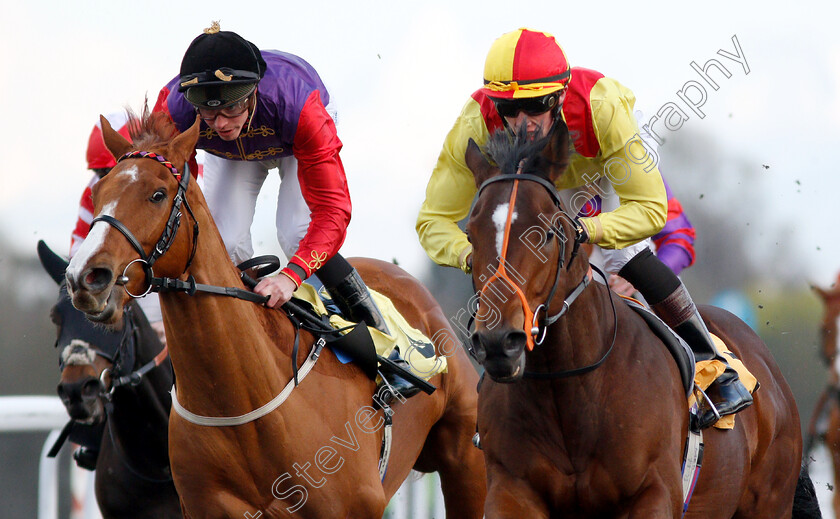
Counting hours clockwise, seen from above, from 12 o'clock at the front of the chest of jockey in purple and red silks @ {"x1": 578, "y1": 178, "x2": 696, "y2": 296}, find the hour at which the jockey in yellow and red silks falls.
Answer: The jockey in yellow and red silks is roughly at 11 o'clock from the jockey in purple and red silks.

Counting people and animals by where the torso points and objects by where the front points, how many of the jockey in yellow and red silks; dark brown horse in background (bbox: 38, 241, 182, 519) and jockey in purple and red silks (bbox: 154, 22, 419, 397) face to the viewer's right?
0

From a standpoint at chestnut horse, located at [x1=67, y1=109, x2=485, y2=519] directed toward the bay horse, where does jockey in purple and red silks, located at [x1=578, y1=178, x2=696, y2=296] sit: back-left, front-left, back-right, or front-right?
front-left

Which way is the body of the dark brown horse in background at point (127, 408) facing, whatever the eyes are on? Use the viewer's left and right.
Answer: facing the viewer and to the left of the viewer

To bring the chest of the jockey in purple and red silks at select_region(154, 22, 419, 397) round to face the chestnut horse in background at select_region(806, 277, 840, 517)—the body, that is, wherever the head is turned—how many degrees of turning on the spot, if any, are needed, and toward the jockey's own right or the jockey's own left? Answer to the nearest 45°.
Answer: approximately 135° to the jockey's own left

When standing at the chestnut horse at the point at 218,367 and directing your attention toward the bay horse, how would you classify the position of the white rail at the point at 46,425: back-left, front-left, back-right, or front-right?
back-left

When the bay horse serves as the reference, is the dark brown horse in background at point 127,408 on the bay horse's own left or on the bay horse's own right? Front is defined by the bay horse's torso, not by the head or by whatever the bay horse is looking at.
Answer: on the bay horse's own right

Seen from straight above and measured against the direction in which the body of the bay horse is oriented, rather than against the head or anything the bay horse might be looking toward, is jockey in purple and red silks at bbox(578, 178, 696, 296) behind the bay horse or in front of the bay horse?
behind
